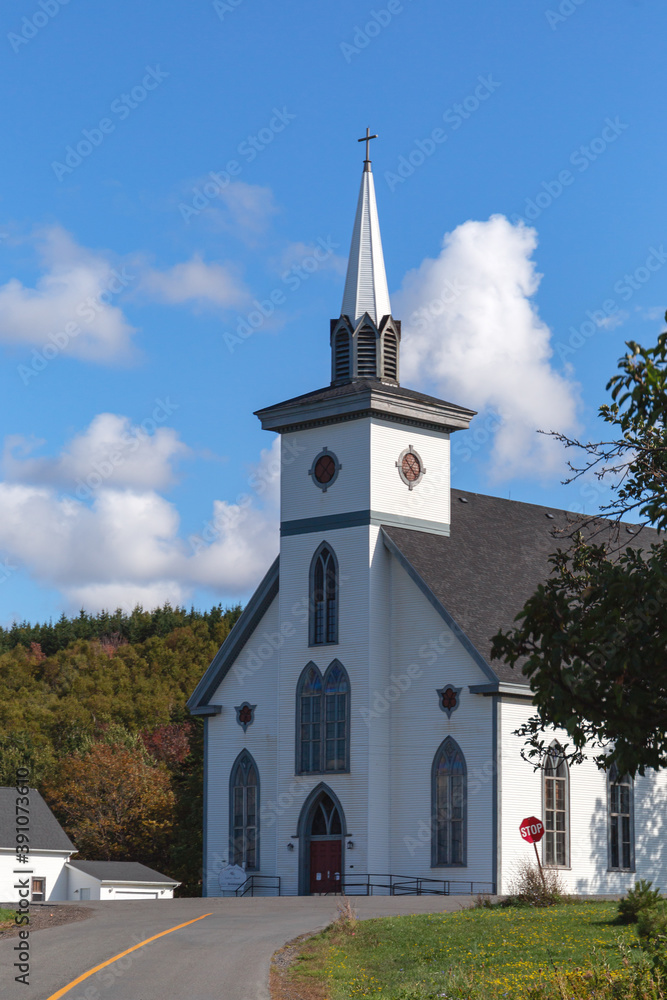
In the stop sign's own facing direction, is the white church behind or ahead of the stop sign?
behind

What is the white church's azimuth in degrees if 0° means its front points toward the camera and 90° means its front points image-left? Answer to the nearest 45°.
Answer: approximately 45°

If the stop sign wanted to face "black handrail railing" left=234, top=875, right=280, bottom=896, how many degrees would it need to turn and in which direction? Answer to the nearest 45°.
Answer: approximately 135° to its right

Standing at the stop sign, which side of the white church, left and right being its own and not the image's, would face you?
left

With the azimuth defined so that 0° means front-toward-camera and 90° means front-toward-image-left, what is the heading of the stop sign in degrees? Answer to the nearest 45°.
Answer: approximately 0°
